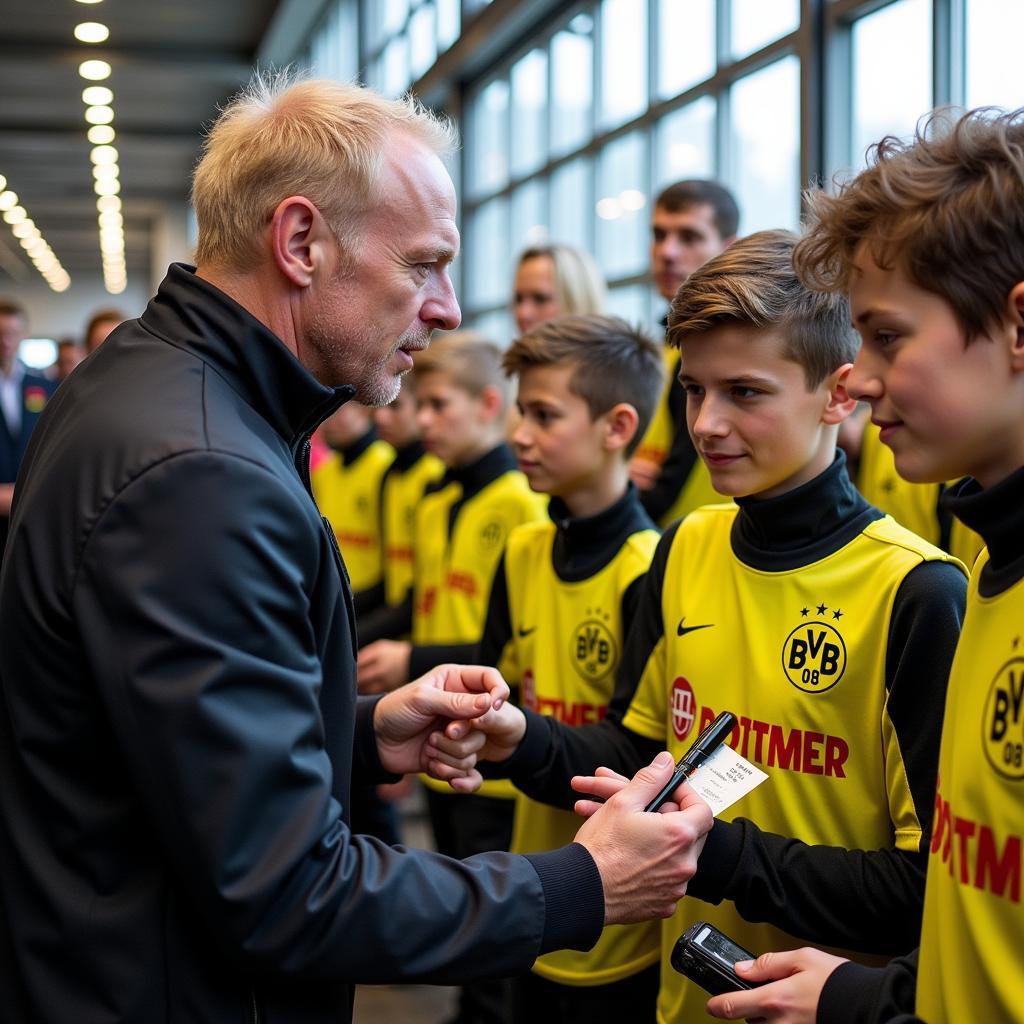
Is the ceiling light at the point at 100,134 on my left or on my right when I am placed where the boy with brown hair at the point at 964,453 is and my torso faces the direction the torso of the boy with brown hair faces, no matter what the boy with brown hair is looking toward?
on my right

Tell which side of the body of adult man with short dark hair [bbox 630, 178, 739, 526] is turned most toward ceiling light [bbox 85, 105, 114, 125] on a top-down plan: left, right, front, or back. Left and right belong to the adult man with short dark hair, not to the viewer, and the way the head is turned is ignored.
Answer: right

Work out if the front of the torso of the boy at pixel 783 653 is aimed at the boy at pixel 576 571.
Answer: no

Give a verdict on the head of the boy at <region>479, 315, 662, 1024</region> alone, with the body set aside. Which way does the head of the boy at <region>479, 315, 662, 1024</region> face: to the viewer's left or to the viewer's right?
to the viewer's left

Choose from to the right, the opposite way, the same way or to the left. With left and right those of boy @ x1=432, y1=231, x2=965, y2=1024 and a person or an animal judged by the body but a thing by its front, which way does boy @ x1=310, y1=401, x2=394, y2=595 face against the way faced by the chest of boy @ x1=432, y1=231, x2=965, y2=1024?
the same way

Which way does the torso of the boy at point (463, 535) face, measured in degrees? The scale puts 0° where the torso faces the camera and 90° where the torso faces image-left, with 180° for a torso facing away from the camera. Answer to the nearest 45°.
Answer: approximately 45°

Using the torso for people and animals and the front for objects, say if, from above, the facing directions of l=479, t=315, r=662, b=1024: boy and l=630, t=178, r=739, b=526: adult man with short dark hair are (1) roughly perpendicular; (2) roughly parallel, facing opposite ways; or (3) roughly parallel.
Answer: roughly parallel

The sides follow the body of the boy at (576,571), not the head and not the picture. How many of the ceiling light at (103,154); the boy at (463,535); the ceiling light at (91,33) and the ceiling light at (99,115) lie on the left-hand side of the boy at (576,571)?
0

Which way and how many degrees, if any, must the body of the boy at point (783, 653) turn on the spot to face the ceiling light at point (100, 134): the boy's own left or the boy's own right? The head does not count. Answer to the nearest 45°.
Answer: approximately 90° to the boy's own right

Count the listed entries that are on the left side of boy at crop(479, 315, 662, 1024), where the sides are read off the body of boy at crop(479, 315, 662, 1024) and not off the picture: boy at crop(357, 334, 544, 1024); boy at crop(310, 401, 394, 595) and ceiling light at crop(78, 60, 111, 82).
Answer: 0

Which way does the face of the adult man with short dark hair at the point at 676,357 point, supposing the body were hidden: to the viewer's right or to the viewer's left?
to the viewer's left

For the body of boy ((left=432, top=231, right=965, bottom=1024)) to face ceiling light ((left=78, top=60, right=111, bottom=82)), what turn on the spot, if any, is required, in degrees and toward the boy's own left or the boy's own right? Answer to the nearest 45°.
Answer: approximately 90° to the boy's own right

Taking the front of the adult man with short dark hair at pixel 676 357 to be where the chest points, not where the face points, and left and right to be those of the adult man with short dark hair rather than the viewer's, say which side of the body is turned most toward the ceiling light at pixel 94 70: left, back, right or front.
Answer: right

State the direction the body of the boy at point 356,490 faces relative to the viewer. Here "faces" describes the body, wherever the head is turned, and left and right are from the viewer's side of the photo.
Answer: facing the viewer and to the left of the viewer

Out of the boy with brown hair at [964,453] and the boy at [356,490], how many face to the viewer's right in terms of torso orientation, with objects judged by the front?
0

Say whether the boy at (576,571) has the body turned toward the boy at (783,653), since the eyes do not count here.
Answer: no

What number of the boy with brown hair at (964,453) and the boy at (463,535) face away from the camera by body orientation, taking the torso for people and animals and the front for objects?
0

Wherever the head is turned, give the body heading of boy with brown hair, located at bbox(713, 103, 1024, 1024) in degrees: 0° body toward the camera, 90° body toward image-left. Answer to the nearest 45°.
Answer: approximately 45°
